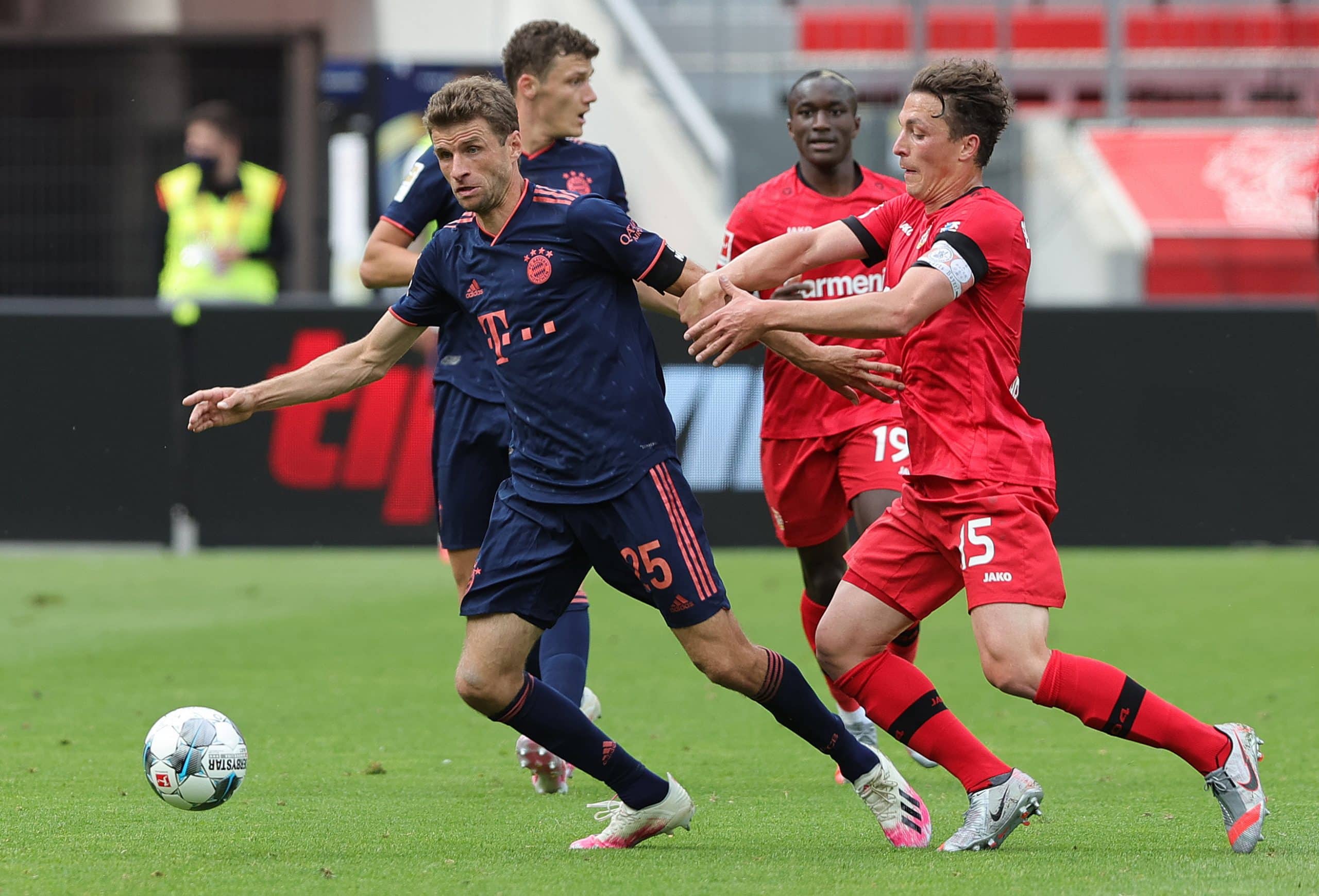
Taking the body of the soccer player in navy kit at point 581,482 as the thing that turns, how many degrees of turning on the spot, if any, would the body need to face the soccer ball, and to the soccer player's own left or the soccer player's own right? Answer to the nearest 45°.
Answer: approximately 45° to the soccer player's own right

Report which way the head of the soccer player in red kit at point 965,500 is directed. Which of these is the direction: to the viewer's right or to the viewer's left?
to the viewer's left

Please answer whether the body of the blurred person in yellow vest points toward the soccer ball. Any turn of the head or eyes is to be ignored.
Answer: yes

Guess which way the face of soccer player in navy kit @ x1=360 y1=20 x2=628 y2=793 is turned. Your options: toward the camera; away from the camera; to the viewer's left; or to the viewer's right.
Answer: to the viewer's right

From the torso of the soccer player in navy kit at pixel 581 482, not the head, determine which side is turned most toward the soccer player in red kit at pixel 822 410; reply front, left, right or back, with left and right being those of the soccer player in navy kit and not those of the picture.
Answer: back

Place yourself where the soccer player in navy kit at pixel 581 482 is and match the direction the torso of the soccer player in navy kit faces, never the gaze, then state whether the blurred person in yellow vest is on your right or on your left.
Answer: on your right

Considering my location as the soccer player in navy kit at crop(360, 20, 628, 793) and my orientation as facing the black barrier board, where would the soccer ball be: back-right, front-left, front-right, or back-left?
back-left

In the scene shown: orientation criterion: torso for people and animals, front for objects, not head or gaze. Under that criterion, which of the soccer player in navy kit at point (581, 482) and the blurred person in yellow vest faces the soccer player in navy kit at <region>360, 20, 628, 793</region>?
the blurred person in yellow vest

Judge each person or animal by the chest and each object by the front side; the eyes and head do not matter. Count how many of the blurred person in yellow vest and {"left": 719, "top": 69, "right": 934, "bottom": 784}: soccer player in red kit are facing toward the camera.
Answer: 2

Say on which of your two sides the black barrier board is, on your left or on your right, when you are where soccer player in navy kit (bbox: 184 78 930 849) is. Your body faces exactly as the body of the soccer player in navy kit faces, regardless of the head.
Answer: on your right

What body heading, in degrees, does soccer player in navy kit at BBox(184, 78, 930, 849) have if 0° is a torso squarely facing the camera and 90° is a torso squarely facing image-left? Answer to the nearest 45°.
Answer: approximately 45°

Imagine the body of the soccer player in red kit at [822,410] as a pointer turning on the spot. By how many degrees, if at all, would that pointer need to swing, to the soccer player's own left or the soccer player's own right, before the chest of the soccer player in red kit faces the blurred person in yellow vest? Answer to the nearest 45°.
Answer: approximately 135° to the soccer player's own right
